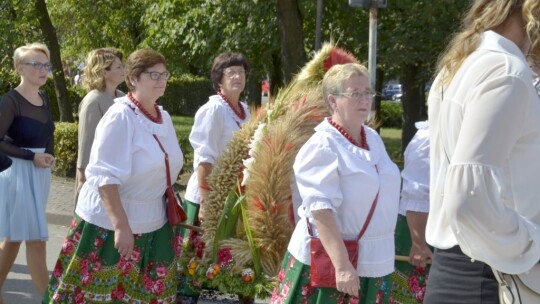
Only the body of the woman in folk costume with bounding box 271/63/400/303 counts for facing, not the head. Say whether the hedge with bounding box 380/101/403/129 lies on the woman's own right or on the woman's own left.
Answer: on the woman's own left

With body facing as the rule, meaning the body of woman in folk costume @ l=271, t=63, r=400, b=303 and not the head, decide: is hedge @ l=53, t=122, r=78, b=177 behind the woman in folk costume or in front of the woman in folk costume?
behind

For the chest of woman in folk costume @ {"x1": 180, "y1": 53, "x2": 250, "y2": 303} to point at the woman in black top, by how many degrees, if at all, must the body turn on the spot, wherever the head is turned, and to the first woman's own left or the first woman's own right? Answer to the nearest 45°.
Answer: approximately 135° to the first woman's own right

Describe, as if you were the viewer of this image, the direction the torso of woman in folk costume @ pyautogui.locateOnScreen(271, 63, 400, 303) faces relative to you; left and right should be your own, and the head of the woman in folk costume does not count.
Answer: facing the viewer and to the right of the viewer

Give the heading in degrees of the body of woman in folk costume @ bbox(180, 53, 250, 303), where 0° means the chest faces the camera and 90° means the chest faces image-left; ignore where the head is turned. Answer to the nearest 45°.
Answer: approximately 315°
